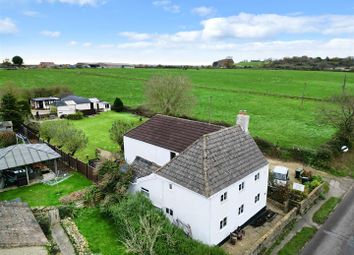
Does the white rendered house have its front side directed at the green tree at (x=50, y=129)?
no

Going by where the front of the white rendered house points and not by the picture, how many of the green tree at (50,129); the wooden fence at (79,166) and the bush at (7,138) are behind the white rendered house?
3

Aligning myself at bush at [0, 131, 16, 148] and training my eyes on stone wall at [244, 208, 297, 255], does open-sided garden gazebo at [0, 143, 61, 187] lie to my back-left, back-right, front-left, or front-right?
front-right

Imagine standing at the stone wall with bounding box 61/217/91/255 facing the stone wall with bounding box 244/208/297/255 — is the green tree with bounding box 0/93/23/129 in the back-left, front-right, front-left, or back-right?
back-left

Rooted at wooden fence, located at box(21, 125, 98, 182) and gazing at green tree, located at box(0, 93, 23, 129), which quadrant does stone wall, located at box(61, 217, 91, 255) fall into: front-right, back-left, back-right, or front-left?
back-left

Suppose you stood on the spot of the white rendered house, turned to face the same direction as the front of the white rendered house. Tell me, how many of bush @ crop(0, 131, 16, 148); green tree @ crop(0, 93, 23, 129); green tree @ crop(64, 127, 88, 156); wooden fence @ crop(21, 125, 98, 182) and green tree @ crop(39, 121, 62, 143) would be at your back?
5

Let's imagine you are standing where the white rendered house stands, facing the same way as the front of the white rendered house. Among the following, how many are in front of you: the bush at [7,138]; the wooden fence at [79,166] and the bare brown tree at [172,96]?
0

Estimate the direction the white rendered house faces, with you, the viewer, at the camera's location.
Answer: facing the viewer and to the right of the viewer

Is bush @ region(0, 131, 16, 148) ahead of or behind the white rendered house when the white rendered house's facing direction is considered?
behind

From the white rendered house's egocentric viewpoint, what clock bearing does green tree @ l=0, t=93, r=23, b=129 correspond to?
The green tree is roughly at 6 o'clock from the white rendered house.

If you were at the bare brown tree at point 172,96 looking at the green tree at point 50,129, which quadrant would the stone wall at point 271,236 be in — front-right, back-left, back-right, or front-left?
front-left

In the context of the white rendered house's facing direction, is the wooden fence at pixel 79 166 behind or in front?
behind

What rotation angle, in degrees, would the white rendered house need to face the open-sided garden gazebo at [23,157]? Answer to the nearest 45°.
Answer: approximately 135° to its right

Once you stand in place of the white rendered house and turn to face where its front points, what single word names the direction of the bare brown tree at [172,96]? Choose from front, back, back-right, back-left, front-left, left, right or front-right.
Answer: back-left

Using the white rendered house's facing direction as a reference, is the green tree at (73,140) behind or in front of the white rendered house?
behind

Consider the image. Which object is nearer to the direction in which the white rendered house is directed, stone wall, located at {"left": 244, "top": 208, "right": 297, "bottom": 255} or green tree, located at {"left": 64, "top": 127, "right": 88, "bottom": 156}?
the stone wall

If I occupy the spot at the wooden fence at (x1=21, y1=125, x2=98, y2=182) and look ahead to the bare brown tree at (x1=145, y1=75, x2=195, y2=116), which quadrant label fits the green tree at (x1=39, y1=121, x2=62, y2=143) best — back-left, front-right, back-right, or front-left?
front-left
